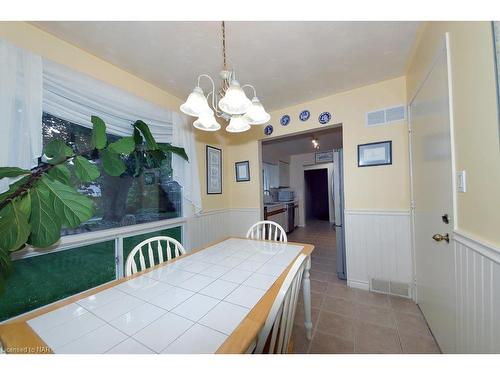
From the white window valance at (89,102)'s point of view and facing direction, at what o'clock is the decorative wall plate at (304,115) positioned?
The decorative wall plate is roughly at 11 o'clock from the white window valance.

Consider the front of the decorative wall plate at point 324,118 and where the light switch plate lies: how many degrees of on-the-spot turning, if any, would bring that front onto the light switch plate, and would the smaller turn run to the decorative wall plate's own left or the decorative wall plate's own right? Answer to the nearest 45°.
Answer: approximately 45° to the decorative wall plate's own left

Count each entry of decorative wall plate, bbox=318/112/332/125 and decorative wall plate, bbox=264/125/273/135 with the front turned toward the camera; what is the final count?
2

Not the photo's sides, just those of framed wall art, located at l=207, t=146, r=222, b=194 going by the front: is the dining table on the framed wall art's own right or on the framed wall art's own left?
on the framed wall art's own right

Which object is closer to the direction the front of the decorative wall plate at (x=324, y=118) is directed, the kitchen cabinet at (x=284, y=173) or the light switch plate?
the light switch plate

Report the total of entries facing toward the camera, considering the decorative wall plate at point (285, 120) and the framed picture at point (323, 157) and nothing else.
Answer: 2

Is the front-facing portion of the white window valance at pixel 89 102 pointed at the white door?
yes

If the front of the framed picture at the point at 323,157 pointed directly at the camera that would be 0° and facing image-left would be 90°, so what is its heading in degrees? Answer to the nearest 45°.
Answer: approximately 0°

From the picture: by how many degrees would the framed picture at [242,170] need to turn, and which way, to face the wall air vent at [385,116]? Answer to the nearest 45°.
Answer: approximately 45° to its left

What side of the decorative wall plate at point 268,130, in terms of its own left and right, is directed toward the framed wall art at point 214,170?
right

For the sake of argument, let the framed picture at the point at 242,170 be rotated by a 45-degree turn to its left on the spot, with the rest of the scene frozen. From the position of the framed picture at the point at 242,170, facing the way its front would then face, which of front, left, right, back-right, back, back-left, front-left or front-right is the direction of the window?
right
